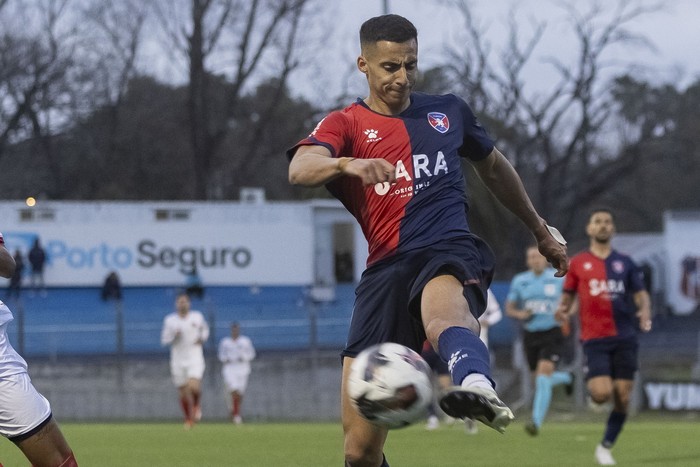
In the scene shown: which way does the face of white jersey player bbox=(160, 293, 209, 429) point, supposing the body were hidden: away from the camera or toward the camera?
toward the camera

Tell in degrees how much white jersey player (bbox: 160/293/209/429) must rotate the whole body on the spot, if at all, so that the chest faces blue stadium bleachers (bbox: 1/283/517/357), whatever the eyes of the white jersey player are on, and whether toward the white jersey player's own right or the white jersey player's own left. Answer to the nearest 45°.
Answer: approximately 180°

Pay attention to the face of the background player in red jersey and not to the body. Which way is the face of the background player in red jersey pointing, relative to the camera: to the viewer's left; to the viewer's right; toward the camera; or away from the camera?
toward the camera

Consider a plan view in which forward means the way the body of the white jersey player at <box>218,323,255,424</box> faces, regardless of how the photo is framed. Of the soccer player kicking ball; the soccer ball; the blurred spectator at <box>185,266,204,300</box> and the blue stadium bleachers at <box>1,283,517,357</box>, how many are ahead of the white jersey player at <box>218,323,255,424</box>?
2

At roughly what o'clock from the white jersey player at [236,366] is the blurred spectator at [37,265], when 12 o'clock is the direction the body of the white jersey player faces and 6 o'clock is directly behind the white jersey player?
The blurred spectator is roughly at 5 o'clock from the white jersey player.

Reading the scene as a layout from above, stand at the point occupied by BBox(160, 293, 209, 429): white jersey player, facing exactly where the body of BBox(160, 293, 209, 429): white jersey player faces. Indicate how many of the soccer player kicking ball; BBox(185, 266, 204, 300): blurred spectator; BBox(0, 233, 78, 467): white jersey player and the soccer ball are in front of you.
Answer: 3

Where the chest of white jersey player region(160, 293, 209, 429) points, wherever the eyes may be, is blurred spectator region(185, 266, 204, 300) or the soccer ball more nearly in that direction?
the soccer ball

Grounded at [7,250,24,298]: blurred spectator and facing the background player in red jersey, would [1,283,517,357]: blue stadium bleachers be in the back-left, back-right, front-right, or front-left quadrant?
front-left

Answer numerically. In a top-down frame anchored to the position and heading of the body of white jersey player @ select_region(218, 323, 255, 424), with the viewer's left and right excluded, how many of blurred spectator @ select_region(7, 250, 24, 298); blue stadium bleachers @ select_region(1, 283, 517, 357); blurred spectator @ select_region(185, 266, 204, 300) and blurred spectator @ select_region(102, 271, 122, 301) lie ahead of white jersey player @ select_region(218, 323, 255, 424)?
0

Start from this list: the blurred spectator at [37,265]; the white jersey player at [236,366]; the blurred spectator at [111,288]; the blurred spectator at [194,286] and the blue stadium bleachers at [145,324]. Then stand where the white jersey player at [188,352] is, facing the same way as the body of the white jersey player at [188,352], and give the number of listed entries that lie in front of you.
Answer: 0

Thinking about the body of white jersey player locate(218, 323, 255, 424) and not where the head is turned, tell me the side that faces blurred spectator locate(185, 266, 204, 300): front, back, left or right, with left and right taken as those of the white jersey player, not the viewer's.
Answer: back

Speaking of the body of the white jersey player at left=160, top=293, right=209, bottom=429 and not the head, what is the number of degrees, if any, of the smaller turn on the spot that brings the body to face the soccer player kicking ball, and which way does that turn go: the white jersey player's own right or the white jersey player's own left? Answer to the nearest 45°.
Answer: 0° — they already face them

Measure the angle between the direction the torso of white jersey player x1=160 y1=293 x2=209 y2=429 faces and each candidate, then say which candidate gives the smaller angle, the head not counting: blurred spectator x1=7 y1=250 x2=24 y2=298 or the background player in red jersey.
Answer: the background player in red jersey

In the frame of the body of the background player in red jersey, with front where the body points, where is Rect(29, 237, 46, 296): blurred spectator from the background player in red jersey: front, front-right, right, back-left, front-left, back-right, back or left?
back-right

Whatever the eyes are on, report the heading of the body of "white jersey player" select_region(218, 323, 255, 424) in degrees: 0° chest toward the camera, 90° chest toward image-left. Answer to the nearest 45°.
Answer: approximately 0°

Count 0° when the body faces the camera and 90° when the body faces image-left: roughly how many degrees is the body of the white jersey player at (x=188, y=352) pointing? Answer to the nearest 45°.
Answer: approximately 0°

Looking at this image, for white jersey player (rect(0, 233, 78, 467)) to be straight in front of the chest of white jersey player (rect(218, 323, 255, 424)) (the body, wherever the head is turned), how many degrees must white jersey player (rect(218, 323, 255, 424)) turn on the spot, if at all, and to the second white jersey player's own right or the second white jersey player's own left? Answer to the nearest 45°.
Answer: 0° — they already face them

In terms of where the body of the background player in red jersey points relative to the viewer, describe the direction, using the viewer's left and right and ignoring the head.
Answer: facing the viewer

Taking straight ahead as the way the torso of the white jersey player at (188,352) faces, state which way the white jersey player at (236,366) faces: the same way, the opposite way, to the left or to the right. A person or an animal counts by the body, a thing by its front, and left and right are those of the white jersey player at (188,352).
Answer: the same way
